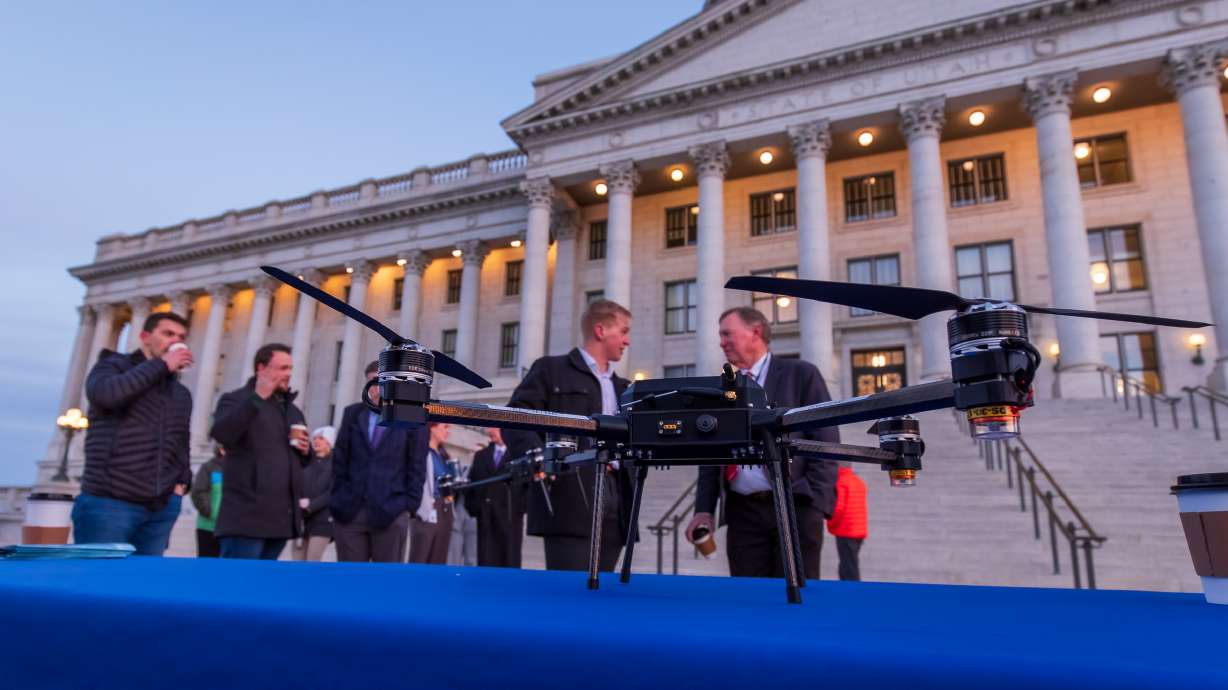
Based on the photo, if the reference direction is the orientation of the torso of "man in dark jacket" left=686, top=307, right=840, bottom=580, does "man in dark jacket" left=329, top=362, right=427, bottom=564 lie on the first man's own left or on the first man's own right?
on the first man's own right

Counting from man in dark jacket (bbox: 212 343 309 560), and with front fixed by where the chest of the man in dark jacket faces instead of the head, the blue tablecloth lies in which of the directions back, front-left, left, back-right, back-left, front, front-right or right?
front-right

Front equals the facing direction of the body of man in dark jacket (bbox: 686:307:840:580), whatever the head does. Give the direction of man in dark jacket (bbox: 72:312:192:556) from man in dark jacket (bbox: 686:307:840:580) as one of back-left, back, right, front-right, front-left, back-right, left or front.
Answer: front-right

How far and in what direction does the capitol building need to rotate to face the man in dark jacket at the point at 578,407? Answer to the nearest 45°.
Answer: approximately 45° to its left

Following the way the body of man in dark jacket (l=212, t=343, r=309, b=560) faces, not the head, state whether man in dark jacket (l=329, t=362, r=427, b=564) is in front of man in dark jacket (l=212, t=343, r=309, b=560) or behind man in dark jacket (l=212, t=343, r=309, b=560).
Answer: in front

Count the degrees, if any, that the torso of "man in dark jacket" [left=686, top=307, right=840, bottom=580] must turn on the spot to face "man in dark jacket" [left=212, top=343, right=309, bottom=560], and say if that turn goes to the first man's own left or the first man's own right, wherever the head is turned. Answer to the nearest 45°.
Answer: approximately 45° to the first man's own right

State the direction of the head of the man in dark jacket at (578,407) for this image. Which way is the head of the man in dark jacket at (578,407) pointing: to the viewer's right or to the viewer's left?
to the viewer's right

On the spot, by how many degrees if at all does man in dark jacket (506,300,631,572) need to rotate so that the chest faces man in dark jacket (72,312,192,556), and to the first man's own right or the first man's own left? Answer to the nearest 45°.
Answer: approximately 135° to the first man's own right

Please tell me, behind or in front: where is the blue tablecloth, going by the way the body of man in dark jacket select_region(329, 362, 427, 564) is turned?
in front

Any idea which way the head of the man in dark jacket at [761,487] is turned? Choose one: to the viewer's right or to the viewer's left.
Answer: to the viewer's left

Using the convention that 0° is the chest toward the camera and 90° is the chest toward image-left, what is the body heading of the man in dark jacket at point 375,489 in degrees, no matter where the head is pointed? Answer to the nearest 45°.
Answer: approximately 0°

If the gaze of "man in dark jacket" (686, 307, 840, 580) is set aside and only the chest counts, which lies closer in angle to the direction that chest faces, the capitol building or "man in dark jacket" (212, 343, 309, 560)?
the man in dark jacket

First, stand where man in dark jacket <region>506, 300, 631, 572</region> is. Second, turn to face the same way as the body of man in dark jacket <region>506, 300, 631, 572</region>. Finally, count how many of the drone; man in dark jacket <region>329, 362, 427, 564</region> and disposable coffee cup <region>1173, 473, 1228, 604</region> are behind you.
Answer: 1
